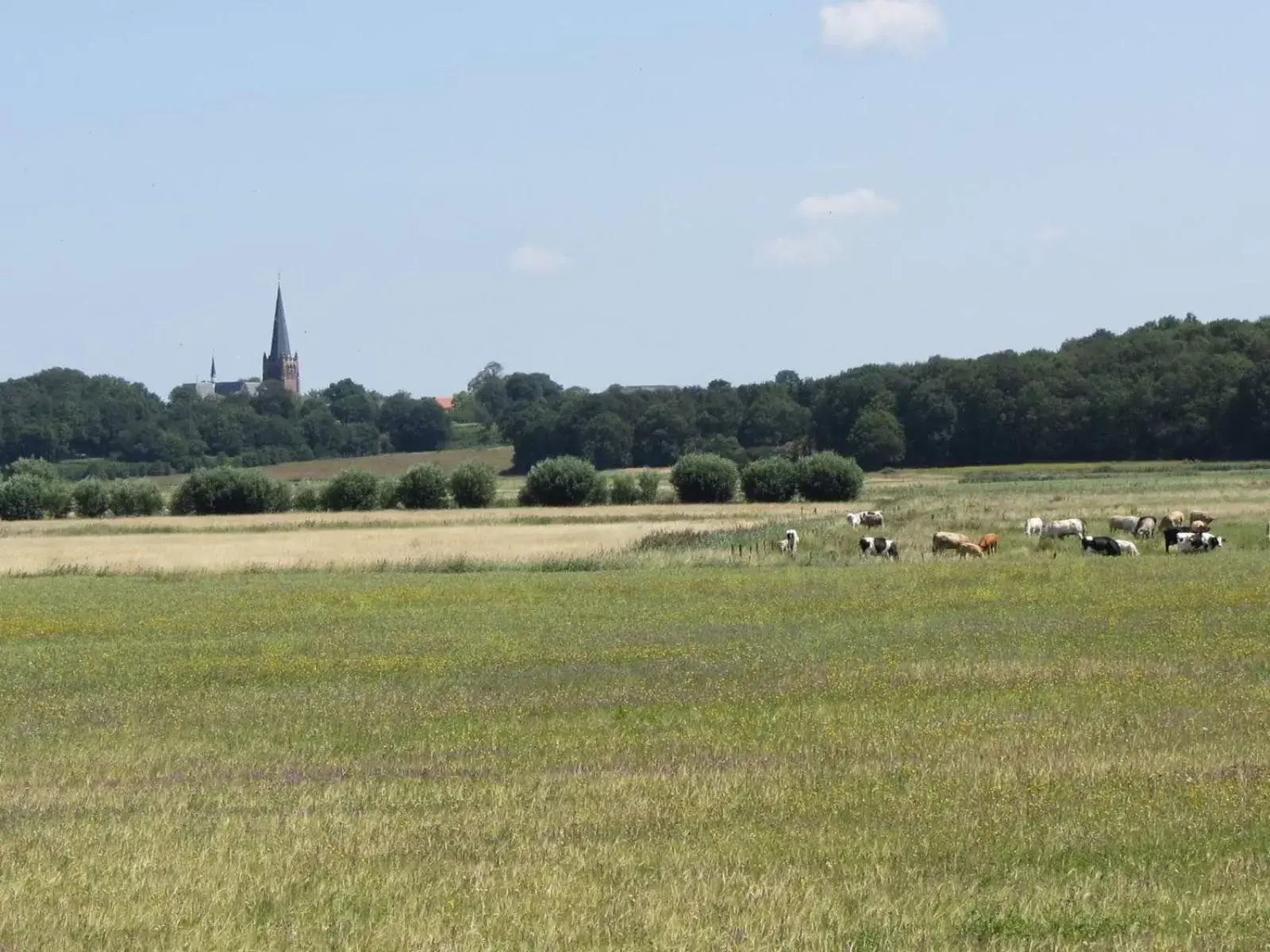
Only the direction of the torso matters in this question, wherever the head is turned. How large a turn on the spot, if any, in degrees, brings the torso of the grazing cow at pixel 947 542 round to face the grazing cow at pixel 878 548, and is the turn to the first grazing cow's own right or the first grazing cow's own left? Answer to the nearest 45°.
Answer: approximately 135° to the first grazing cow's own right

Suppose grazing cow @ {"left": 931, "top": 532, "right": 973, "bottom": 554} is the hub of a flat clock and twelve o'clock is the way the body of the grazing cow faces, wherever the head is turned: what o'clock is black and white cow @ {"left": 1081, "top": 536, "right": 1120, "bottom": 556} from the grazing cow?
The black and white cow is roughly at 1 o'clock from the grazing cow.

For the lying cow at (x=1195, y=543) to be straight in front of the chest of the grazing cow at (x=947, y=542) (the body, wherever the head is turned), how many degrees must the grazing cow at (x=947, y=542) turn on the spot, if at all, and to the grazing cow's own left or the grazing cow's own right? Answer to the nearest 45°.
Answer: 0° — it already faces it

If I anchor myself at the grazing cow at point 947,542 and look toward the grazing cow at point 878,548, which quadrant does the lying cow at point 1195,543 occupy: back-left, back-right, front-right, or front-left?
back-left

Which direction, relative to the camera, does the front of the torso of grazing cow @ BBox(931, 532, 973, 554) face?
to the viewer's right

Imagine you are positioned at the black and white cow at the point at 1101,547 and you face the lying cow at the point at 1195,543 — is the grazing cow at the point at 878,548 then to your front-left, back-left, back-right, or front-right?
back-left
